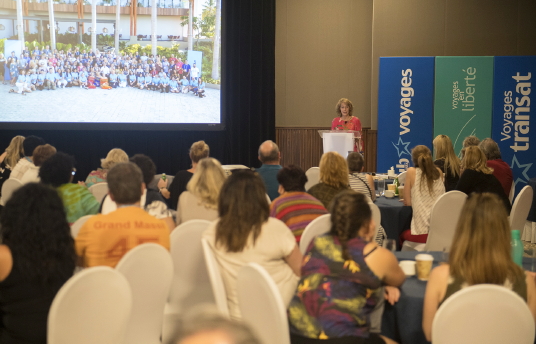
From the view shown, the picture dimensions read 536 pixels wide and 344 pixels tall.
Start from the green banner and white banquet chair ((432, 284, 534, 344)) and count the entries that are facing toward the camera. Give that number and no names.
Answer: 1

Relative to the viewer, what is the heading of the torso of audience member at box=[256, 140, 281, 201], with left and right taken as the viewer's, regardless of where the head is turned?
facing away from the viewer

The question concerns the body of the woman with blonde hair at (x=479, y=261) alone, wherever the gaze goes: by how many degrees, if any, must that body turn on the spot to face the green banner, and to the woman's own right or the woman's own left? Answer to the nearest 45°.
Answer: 0° — they already face it

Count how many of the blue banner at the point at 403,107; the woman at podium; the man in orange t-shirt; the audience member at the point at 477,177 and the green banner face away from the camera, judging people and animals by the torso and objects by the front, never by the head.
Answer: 2

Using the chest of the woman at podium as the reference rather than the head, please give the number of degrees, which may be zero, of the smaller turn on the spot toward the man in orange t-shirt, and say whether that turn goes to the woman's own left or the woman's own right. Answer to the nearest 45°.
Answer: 0° — they already face them

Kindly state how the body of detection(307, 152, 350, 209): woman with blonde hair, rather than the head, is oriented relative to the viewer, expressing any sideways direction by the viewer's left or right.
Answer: facing away from the viewer

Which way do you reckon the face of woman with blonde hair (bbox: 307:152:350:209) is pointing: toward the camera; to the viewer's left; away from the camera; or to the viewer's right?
away from the camera

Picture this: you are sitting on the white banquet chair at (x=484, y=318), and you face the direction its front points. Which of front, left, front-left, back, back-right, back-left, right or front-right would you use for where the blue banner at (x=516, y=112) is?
front

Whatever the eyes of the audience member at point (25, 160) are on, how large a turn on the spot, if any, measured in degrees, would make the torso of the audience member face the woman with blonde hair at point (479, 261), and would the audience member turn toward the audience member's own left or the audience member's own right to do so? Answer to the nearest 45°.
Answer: approximately 135° to the audience member's own right

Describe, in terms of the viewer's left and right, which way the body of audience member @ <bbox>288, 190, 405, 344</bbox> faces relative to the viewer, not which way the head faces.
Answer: facing away from the viewer and to the right of the viewer

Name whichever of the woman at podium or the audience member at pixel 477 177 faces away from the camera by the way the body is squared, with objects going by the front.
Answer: the audience member

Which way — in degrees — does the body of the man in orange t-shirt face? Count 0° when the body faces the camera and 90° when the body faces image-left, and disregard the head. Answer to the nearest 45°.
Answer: approximately 180°
